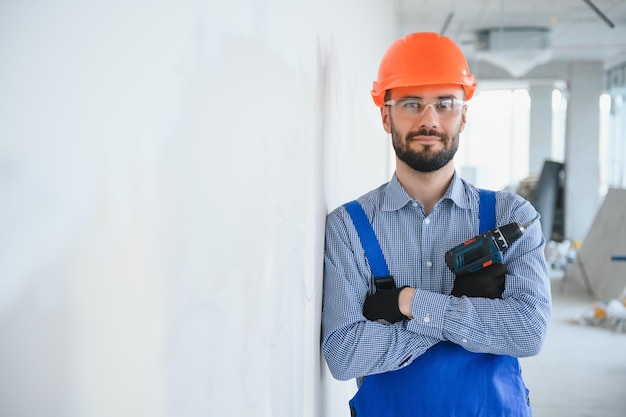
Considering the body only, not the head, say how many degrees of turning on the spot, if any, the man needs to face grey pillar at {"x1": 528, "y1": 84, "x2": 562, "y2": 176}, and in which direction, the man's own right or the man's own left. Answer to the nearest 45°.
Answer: approximately 180°

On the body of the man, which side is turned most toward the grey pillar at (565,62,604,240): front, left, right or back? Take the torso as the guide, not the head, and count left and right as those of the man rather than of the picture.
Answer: back

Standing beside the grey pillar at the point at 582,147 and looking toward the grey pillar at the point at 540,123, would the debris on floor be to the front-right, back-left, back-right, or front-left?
back-left

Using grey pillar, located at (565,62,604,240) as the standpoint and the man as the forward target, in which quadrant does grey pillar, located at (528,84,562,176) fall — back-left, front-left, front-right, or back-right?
back-right

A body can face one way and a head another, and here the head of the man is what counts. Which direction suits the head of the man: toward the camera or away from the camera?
toward the camera

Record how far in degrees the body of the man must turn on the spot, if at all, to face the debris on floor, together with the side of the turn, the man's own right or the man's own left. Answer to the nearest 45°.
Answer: approximately 180°

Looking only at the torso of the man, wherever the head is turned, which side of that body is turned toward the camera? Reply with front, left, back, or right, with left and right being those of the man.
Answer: front

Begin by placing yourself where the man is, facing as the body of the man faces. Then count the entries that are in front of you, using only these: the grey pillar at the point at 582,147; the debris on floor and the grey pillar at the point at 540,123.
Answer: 0
